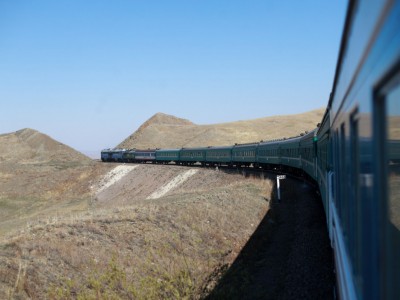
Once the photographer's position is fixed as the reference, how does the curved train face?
facing away from the viewer and to the left of the viewer
